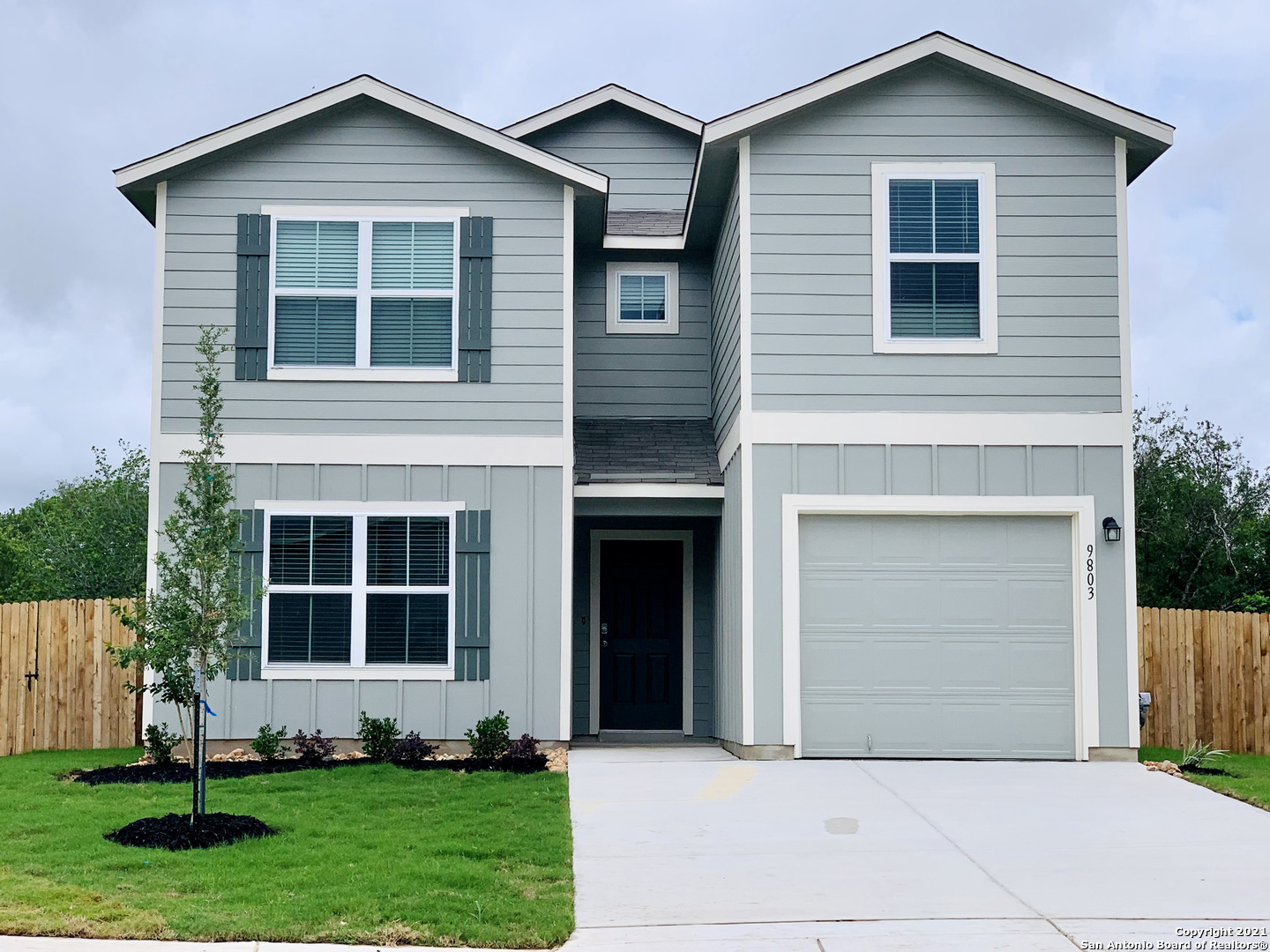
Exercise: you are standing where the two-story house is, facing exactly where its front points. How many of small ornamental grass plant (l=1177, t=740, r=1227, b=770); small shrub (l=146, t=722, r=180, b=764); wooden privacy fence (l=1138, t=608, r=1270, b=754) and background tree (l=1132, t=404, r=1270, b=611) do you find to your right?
1

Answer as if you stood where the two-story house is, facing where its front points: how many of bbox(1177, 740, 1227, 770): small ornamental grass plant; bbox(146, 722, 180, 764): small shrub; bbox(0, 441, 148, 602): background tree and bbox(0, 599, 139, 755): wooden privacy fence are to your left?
1

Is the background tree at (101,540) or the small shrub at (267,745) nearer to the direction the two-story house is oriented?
the small shrub

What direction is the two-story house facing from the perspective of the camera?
toward the camera

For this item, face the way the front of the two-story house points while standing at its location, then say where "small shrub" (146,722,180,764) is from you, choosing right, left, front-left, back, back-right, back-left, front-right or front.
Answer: right

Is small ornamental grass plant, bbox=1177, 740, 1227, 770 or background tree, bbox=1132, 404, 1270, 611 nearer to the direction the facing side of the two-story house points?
the small ornamental grass plant

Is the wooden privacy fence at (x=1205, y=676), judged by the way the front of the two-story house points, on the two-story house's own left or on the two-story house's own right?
on the two-story house's own left

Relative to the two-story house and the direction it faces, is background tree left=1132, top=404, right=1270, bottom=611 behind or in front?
behind

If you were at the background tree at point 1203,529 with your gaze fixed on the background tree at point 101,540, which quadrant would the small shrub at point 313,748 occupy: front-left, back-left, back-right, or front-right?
front-left

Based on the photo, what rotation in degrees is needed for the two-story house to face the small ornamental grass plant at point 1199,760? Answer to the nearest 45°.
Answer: approximately 90° to its left
